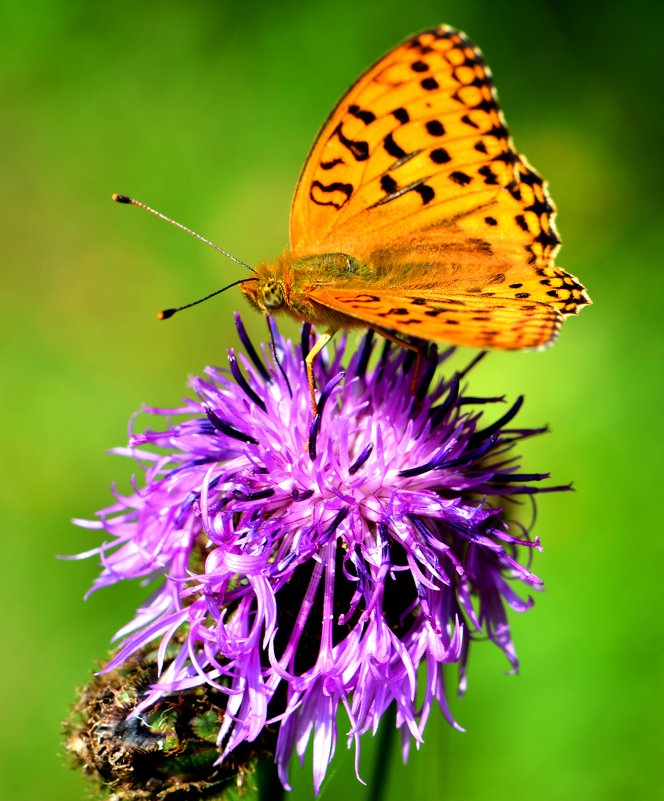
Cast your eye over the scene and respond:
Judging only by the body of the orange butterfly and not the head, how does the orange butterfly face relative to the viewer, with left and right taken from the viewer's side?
facing to the left of the viewer
